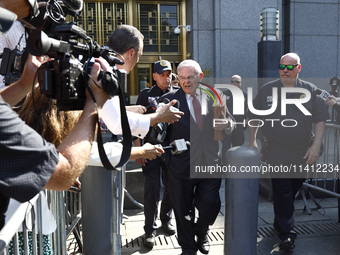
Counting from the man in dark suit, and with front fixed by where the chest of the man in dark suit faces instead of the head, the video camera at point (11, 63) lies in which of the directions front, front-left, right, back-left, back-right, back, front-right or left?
front-right

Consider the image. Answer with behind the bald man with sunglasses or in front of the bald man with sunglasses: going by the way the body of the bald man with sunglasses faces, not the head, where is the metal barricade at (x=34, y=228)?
in front

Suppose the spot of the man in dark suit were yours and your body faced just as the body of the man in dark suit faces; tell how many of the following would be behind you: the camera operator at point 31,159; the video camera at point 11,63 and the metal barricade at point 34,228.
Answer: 0

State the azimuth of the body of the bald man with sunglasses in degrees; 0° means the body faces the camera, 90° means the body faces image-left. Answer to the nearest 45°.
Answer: approximately 0°

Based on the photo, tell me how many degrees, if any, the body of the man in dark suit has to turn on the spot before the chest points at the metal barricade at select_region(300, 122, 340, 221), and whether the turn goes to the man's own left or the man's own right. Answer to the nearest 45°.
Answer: approximately 135° to the man's own left

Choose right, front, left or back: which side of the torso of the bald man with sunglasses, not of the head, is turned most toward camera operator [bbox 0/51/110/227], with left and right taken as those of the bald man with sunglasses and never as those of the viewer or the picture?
front

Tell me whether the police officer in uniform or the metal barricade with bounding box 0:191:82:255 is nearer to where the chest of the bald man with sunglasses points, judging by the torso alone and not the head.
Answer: the metal barricade

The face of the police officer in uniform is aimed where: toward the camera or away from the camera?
toward the camera

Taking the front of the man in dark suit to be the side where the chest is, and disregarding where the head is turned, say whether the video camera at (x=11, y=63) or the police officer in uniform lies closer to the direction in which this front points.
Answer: the video camera

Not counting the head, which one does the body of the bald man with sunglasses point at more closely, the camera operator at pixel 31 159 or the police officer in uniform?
the camera operator

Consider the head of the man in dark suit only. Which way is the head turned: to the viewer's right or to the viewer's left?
to the viewer's left

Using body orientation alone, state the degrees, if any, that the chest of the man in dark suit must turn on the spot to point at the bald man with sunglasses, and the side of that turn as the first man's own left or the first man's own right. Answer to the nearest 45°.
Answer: approximately 135° to the first man's own left

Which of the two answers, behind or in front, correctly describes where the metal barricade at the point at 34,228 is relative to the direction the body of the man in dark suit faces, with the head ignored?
in front

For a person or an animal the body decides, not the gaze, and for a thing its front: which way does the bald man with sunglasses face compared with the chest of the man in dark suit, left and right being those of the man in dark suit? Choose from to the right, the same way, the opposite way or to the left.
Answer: the same way

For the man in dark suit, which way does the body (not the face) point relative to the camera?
toward the camera

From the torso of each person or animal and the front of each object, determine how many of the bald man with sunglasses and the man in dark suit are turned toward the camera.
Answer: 2
